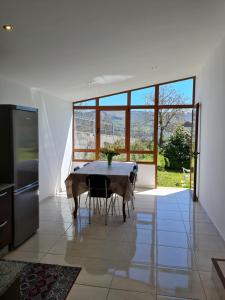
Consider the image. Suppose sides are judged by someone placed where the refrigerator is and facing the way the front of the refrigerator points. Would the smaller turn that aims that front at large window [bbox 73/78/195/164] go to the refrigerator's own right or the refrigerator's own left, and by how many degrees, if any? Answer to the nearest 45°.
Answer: approximately 90° to the refrigerator's own left

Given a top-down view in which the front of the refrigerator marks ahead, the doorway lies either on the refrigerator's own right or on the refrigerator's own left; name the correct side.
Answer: on the refrigerator's own left

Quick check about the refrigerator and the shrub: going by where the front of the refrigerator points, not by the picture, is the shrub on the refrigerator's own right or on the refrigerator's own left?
on the refrigerator's own left

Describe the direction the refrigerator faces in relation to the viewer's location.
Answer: facing the viewer and to the right of the viewer

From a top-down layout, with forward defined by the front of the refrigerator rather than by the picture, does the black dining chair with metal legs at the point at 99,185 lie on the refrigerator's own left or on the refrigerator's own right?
on the refrigerator's own left

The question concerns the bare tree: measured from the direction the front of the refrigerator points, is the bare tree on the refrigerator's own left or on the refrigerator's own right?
on the refrigerator's own left
